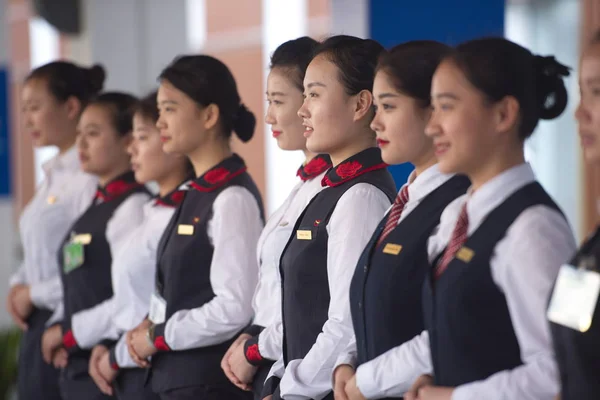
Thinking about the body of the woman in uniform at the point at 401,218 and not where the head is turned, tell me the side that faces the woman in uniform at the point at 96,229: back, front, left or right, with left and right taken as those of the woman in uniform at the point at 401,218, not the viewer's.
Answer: right

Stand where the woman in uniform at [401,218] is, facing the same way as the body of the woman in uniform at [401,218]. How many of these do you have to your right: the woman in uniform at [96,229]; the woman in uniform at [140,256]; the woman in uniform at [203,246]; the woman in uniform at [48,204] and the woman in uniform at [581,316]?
4

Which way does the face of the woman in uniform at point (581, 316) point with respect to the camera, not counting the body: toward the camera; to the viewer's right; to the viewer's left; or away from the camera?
to the viewer's left

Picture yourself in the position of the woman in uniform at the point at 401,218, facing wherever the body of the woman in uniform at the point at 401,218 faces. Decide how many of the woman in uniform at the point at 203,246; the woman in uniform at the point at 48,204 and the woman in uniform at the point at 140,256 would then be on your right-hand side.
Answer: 3

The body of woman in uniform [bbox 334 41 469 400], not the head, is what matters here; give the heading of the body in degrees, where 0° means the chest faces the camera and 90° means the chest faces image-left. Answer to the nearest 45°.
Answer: approximately 45°

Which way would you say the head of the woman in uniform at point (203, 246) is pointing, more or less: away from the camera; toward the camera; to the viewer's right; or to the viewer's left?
to the viewer's left

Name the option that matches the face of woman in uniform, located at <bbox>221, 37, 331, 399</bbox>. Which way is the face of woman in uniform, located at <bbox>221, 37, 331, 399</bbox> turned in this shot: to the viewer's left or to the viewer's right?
to the viewer's left

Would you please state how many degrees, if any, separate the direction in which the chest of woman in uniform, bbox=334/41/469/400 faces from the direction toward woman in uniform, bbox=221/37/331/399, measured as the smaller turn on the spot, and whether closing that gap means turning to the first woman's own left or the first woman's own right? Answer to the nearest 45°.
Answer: approximately 90° to the first woman's own right

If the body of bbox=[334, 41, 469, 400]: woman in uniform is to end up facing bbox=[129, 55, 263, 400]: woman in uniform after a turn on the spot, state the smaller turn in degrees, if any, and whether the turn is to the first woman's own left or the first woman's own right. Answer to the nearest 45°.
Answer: approximately 90° to the first woman's own right
